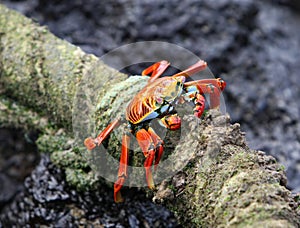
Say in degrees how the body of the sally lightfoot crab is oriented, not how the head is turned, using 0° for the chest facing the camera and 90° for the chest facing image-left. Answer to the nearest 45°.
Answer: approximately 315°
